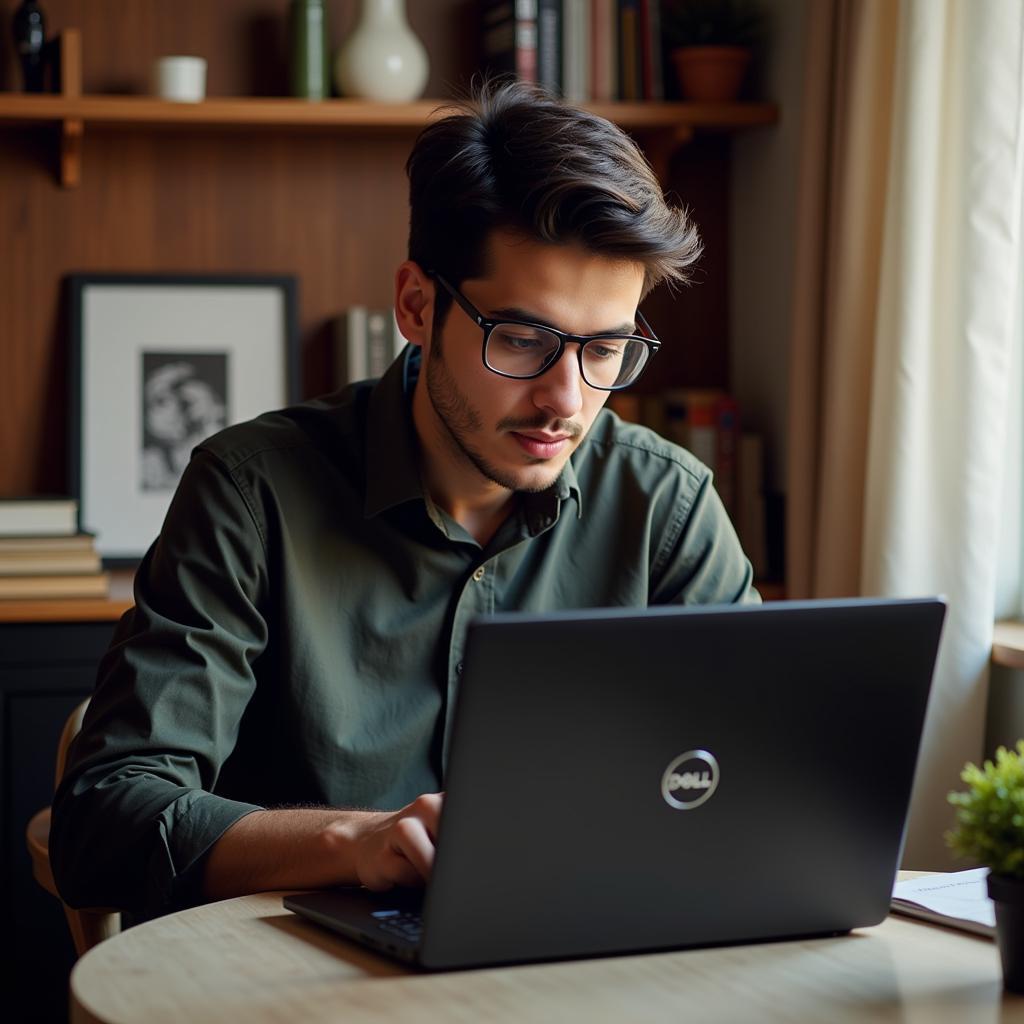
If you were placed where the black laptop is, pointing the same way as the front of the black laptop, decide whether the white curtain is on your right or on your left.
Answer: on your right

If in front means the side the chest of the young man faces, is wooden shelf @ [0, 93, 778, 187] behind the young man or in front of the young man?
behind

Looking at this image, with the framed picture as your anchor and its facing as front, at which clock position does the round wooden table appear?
The round wooden table is roughly at 12 o'clock from the framed picture.

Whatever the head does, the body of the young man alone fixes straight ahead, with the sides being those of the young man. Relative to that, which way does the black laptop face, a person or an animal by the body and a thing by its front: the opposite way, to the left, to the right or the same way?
the opposite way

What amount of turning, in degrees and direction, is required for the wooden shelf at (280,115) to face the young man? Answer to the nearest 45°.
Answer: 0° — it already faces them
